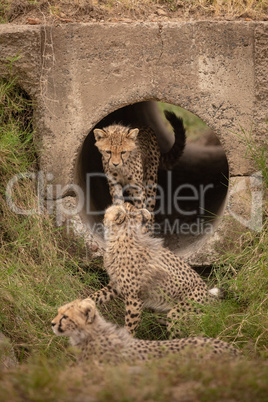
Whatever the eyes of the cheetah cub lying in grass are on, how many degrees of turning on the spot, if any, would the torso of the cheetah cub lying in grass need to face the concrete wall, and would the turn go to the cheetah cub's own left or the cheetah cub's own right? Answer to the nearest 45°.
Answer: approximately 90° to the cheetah cub's own right

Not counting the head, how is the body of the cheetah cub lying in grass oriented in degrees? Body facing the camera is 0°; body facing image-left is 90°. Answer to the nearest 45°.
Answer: approximately 90°
